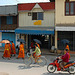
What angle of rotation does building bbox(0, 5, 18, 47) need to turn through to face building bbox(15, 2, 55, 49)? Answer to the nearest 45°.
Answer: approximately 45° to its left

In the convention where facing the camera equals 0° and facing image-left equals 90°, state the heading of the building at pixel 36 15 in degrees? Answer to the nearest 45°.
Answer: approximately 0°

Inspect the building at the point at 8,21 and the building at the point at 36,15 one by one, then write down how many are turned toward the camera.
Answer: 2
